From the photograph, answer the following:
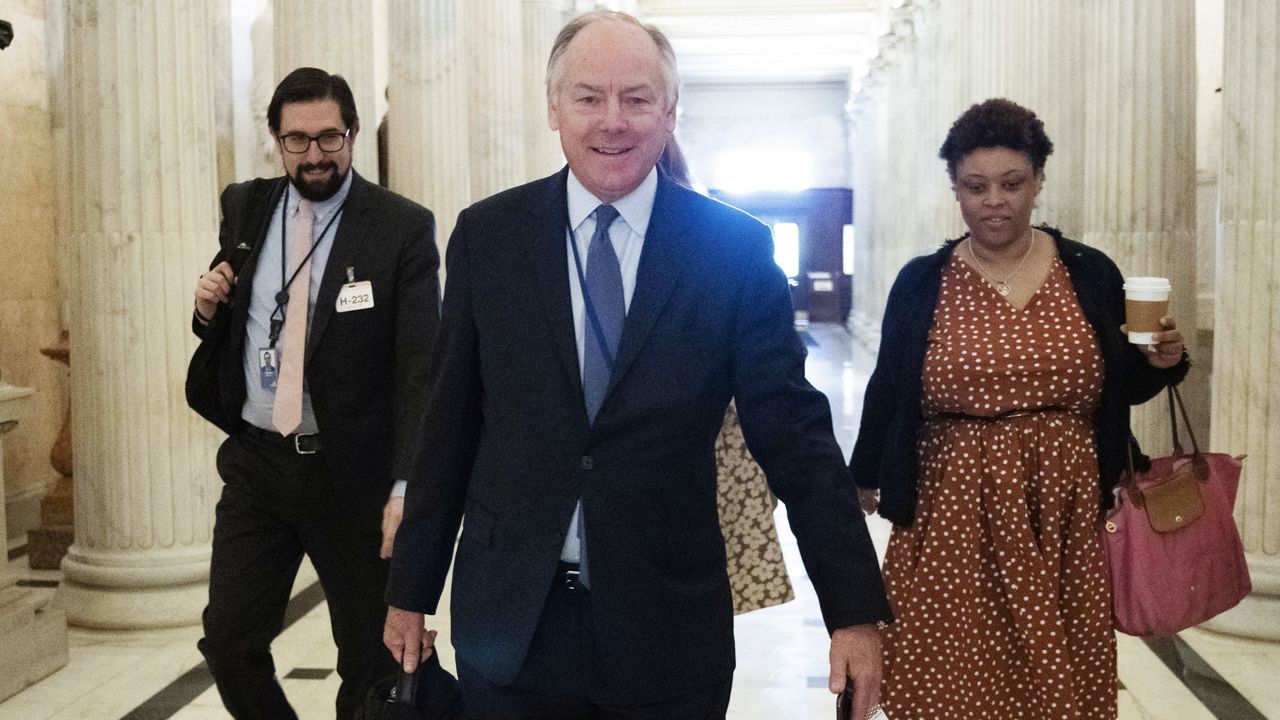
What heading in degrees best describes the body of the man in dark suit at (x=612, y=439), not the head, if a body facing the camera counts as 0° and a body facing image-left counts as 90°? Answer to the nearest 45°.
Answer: approximately 0°

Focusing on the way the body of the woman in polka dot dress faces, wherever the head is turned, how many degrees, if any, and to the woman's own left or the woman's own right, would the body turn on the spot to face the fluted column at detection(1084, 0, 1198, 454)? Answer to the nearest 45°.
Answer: approximately 180°

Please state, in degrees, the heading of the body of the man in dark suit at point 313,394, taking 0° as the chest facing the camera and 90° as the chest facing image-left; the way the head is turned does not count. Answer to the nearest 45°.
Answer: approximately 0°

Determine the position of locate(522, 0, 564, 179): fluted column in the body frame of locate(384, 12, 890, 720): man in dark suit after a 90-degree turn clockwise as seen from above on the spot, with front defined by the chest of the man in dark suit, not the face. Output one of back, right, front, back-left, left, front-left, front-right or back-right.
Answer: right

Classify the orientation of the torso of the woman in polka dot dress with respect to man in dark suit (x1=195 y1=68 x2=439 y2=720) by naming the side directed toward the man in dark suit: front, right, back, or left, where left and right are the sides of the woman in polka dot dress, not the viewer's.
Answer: right

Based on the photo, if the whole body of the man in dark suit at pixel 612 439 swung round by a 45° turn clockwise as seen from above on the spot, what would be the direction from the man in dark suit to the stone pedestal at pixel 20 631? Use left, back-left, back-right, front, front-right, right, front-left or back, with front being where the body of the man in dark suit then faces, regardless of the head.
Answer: right

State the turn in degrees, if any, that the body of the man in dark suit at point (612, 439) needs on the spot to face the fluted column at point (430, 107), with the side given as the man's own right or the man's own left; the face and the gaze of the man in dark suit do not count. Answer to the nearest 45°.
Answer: approximately 180°

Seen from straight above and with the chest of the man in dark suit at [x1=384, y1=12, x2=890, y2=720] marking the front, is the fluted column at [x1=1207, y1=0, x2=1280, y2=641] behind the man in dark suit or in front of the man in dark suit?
behind

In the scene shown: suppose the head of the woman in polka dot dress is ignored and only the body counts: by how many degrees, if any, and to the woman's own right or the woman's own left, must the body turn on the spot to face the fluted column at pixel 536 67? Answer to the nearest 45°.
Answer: approximately 135° to the woman's own right
